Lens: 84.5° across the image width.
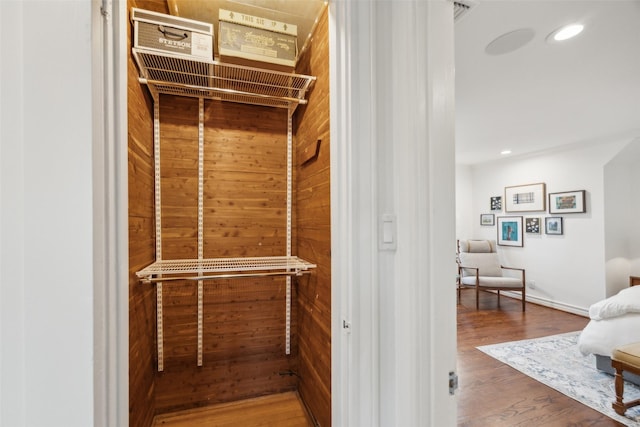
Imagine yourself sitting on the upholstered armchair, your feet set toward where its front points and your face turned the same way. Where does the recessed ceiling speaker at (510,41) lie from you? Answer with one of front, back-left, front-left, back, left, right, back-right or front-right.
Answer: front-right

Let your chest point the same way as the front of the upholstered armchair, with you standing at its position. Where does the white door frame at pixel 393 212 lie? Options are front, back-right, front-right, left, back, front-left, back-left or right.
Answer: front-right

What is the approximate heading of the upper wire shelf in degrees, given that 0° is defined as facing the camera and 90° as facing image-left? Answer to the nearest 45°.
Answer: approximately 0°

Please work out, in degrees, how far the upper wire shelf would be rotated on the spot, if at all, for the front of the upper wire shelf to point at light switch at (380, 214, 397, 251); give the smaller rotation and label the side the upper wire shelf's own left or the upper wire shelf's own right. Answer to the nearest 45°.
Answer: approximately 45° to the upper wire shelf's own left

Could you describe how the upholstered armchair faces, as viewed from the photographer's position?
facing the viewer and to the right of the viewer

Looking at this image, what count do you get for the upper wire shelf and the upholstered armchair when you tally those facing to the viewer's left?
0

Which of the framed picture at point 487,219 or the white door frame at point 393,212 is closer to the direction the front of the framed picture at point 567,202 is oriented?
the white door frame

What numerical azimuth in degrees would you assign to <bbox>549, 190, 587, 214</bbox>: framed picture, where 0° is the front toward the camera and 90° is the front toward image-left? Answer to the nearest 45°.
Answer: approximately 45°

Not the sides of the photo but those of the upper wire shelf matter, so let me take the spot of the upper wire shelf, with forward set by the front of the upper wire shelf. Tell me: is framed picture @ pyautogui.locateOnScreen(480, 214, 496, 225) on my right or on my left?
on my left

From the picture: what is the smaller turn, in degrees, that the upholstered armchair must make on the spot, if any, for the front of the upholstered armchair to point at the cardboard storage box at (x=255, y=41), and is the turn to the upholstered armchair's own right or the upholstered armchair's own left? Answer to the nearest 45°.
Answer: approximately 45° to the upholstered armchair's own right

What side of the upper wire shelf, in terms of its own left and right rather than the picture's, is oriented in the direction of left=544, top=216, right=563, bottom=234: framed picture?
left
